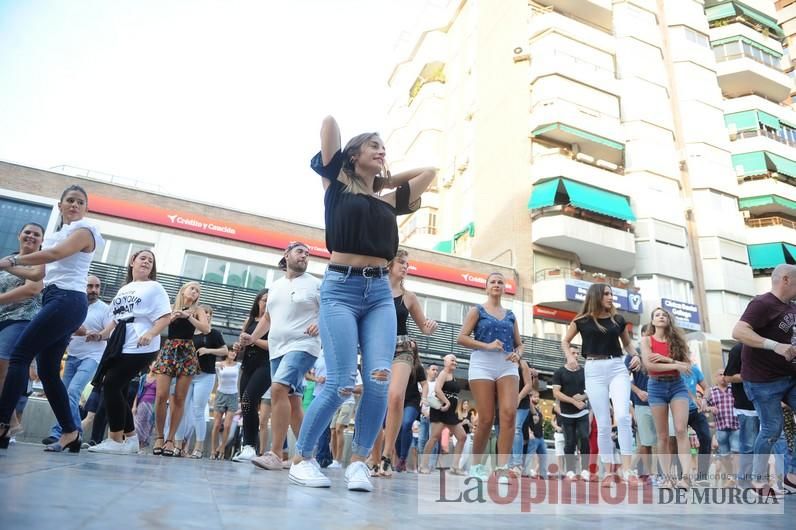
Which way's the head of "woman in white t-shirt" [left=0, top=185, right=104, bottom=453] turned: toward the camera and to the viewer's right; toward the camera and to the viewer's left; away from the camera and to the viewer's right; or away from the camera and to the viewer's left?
toward the camera and to the viewer's right

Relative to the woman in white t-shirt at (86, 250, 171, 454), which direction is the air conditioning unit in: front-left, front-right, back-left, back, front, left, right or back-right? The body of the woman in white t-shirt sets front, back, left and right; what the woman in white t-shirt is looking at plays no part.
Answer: back

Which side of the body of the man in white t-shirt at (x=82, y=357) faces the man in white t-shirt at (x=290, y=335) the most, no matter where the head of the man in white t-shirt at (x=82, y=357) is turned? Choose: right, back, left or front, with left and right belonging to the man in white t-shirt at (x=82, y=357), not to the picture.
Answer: left

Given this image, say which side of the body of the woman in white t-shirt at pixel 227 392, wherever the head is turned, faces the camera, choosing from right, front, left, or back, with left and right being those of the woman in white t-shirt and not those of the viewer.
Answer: front

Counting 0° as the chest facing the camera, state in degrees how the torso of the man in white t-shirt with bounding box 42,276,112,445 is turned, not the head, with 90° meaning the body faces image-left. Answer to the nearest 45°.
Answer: approximately 45°

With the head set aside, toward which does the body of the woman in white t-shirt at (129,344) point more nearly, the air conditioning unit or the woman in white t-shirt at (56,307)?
the woman in white t-shirt

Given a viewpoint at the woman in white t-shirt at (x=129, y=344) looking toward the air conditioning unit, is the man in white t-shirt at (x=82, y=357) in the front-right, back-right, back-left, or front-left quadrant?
front-left
